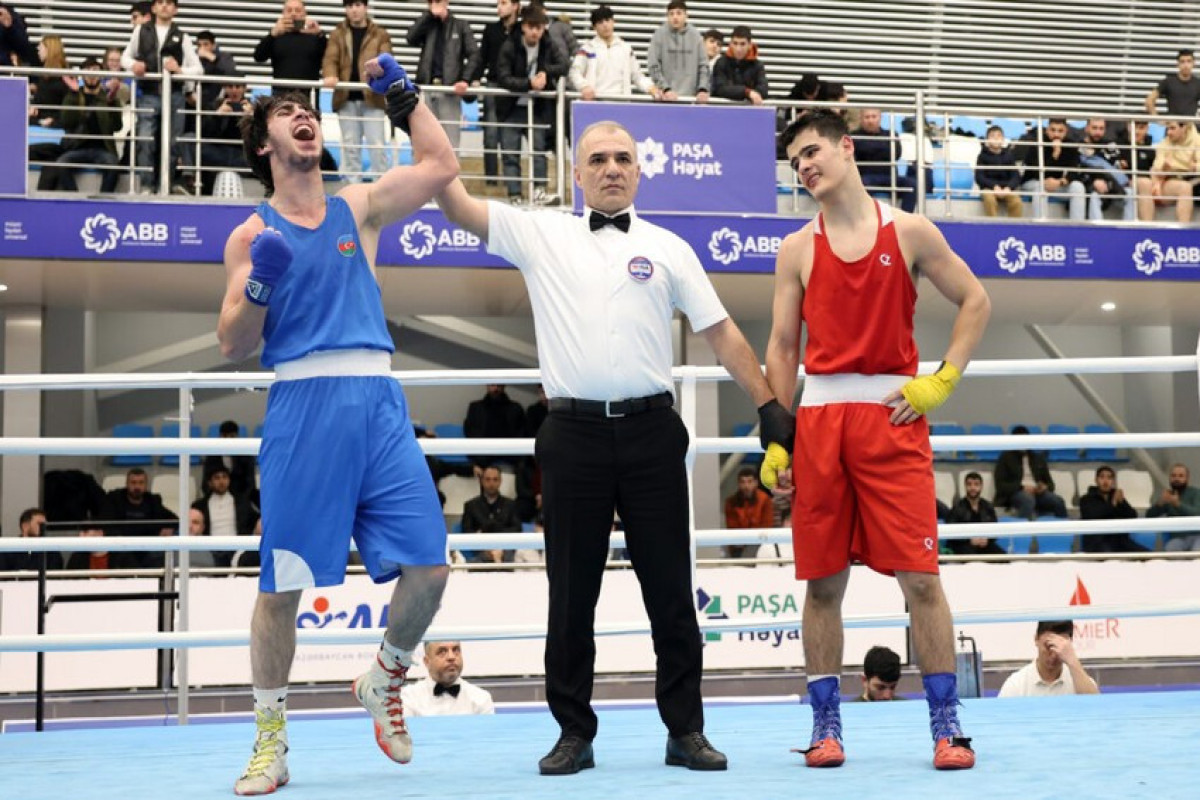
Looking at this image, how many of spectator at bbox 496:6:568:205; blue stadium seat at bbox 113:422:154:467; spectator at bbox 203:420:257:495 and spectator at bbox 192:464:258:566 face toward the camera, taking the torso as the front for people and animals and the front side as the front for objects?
4

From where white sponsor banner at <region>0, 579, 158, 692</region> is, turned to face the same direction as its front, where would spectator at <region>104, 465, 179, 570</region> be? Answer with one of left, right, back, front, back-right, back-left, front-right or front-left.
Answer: back

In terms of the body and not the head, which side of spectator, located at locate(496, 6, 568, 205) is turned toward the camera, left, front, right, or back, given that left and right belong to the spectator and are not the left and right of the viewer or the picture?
front

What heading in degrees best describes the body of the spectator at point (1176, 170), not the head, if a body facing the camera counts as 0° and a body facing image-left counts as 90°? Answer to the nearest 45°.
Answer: approximately 45°

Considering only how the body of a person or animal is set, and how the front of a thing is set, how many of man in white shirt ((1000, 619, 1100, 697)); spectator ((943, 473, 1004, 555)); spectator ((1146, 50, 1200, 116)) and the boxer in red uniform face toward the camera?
4

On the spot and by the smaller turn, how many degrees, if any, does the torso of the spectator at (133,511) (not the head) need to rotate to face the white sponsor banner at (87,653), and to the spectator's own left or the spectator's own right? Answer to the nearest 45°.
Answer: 0° — they already face it

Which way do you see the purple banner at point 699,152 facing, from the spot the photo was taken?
facing the viewer

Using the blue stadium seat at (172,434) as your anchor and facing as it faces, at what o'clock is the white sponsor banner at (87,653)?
The white sponsor banner is roughly at 12 o'clock from the blue stadium seat.

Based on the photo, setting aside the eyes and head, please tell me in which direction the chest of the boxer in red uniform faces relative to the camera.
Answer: toward the camera

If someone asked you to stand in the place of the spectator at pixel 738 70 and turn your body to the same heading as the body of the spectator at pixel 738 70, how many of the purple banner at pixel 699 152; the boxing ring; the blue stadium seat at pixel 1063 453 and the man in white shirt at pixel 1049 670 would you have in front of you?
3

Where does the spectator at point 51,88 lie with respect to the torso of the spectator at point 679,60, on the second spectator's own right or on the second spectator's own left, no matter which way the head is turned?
on the second spectator's own right

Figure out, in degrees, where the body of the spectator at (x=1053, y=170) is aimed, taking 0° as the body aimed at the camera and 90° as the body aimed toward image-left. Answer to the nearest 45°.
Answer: approximately 0°

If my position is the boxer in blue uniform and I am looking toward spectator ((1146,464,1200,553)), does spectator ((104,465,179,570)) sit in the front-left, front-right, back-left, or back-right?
front-left

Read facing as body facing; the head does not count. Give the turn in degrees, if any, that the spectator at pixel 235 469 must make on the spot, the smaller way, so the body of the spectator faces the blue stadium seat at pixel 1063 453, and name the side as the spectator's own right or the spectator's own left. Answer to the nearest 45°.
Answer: approximately 90° to the spectator's own left
